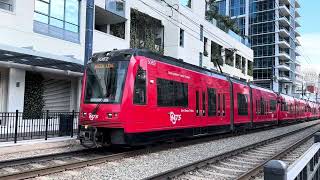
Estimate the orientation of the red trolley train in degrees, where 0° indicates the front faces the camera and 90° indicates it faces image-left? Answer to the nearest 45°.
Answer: approximately 45°

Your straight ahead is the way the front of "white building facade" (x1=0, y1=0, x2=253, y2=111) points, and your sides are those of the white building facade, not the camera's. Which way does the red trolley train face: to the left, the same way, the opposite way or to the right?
to the right

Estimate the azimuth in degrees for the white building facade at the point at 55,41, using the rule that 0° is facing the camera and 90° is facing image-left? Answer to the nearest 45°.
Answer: approximately 315°

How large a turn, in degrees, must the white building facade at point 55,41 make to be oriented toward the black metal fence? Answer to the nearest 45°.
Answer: approximately 45° to its right

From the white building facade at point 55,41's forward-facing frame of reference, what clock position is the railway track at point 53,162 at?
The railway track is roughly at 1 o'clock from the white building facade.

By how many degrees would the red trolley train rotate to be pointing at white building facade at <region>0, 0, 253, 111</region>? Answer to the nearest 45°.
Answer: approximately 90° to its right

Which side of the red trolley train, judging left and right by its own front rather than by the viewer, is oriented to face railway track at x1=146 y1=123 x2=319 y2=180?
left
